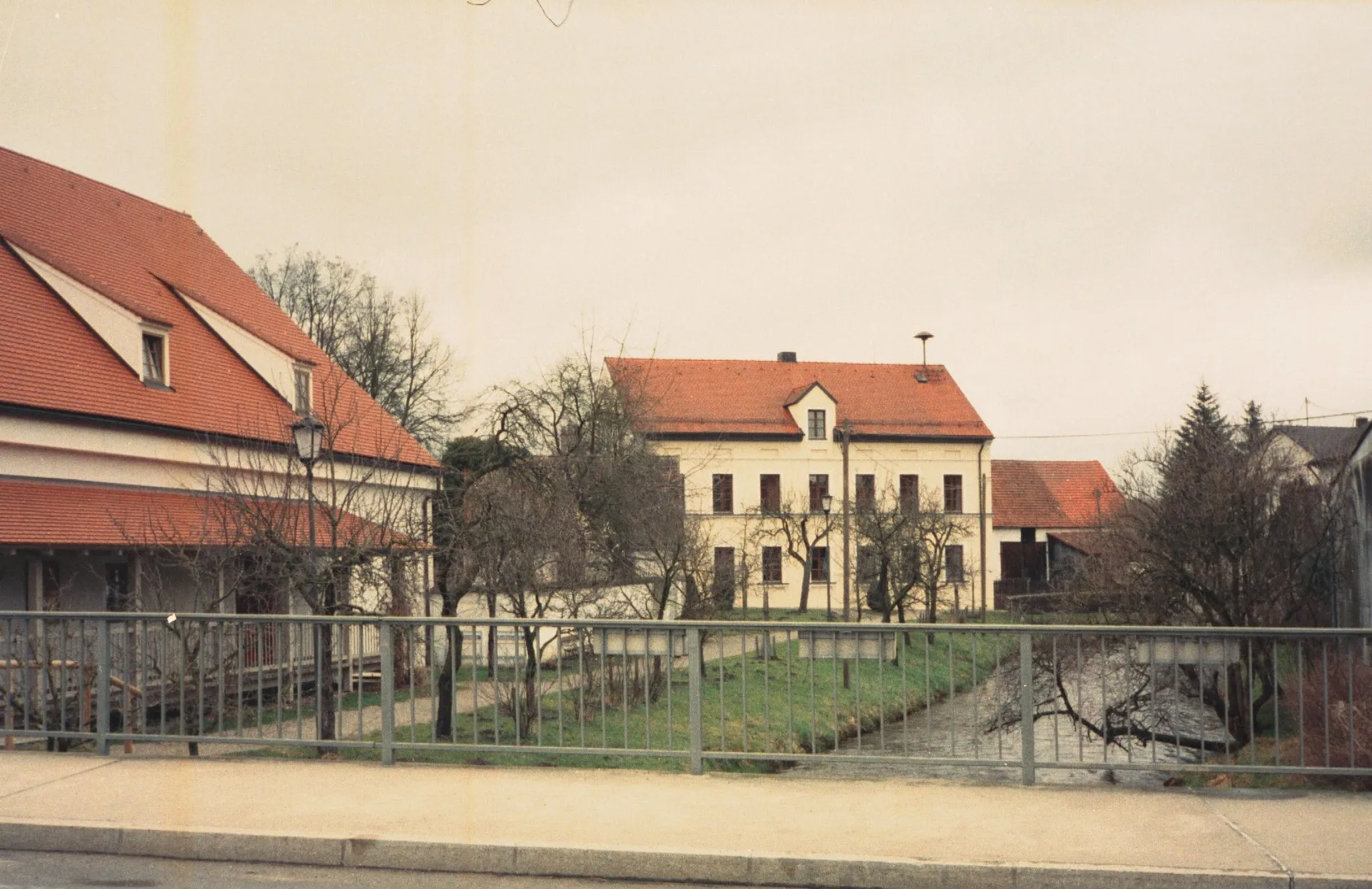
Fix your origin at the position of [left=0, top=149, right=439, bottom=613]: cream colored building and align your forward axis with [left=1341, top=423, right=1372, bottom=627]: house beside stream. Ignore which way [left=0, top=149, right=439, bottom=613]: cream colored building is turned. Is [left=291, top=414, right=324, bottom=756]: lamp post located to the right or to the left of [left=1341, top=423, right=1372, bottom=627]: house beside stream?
right

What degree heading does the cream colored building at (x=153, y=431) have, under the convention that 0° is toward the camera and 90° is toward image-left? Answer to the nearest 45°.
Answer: approximately 315°

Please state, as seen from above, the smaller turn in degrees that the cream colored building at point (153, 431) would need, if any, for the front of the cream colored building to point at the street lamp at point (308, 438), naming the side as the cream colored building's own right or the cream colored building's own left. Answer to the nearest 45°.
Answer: approximately 45° to the cream colored building's own right
